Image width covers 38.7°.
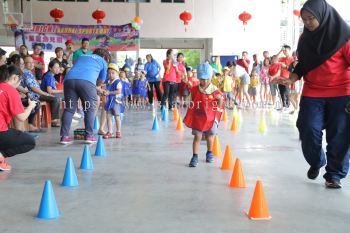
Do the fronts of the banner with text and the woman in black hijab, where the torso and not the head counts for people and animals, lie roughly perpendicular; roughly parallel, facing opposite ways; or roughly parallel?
roughly perpendicular

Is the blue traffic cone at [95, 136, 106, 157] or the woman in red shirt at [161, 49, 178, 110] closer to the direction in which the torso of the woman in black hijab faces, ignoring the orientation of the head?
the blue traffic cone

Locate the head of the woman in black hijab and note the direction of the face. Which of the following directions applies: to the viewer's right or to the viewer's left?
to the viewer's left

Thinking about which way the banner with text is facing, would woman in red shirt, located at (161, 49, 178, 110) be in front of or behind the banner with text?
in front

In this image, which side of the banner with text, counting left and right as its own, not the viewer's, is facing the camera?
front

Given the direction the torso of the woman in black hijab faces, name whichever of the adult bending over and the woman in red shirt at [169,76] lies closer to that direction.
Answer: the adult bending over

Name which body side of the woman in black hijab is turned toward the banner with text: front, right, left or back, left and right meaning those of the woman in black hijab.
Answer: right

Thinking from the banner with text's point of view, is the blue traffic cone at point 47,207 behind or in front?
in front

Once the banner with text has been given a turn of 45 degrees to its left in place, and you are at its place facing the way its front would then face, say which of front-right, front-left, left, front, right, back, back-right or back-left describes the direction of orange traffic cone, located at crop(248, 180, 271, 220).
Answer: front-right

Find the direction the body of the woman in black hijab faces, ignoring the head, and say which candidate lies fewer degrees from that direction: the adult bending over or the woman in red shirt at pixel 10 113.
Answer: the woman in red shirt

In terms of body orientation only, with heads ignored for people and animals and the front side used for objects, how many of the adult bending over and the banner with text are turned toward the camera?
1

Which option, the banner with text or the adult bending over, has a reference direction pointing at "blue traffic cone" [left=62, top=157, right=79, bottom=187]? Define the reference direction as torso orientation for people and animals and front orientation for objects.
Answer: the banner with text

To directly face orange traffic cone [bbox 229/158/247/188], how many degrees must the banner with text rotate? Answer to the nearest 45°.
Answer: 0° — it already faces it
